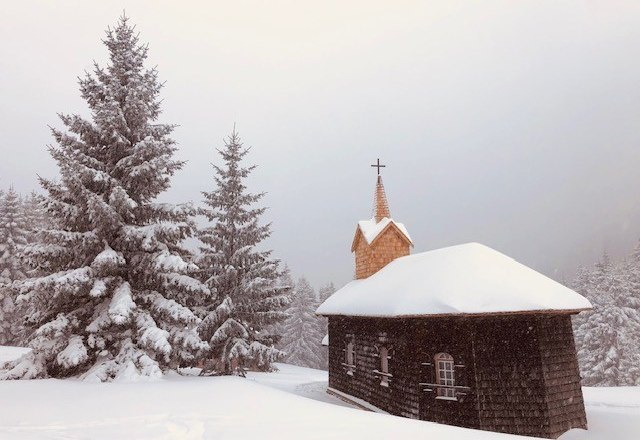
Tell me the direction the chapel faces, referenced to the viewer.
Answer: facing away from the viewer and to the left of the viewer

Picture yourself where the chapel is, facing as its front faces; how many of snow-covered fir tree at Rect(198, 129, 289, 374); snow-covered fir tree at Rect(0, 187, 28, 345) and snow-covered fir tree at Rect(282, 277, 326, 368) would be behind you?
0

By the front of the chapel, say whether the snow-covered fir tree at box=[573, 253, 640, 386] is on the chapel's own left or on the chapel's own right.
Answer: on the chapel's own right

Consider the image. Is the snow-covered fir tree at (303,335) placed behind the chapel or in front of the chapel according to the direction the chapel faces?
in front

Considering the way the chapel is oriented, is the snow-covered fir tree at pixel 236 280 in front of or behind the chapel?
in front

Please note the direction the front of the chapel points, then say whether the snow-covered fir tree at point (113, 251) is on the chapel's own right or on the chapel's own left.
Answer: on the chapel's own left
